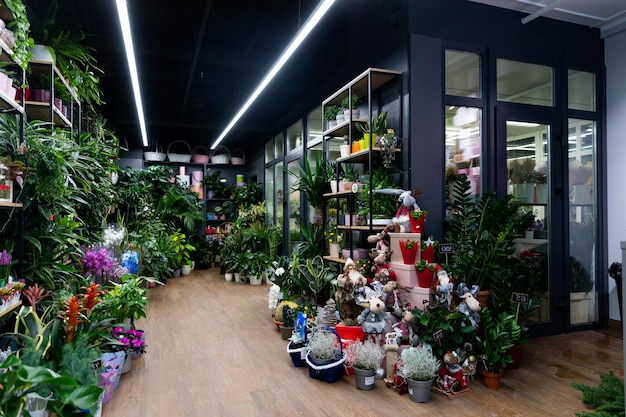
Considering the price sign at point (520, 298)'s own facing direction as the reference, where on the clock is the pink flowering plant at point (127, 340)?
The pink flowering plant is roughly at 2 o'clock from the price sign.

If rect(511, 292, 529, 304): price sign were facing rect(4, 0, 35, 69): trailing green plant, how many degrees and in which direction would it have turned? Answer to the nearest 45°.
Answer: approximately 45° to its right

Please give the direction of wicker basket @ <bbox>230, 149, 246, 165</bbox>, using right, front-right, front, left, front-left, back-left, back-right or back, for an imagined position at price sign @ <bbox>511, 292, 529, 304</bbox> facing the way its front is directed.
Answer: back-right

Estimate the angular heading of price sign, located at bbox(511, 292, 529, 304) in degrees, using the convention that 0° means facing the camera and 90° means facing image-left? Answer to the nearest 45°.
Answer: approximately 0°

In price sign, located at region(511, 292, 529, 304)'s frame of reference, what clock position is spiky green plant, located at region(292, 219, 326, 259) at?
The spiky green plant is roughly at 4 o'clock from the price sign.

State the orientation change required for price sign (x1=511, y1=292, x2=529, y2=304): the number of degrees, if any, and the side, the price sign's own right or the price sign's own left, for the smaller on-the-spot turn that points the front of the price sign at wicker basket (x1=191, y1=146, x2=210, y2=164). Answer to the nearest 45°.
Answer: approximately 135° to the price sign's own right

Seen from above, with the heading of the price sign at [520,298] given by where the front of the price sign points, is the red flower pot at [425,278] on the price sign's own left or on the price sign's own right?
on the price sign's own right

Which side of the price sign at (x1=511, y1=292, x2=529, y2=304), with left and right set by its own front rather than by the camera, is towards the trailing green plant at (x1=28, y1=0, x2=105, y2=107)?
right

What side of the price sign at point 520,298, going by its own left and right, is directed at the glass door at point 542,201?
back
